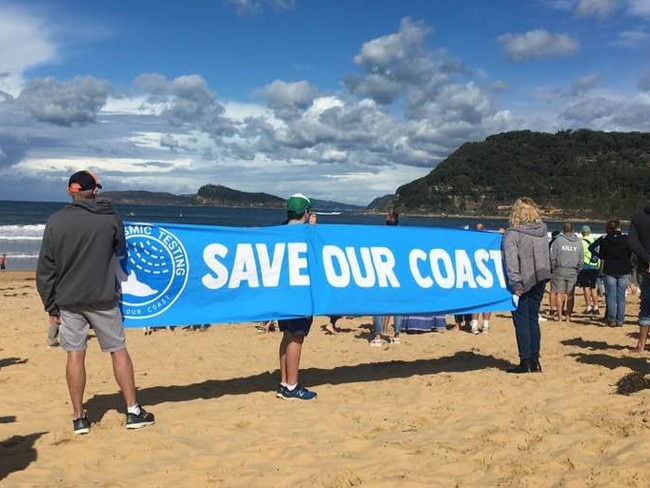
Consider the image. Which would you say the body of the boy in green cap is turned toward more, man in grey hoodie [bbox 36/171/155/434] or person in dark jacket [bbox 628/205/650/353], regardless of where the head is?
the person in dark jacket

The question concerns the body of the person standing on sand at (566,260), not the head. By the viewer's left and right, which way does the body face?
facing away from the viewer

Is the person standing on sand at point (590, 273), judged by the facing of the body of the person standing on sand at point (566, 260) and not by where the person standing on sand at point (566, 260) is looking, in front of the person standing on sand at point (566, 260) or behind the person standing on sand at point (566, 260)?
in front

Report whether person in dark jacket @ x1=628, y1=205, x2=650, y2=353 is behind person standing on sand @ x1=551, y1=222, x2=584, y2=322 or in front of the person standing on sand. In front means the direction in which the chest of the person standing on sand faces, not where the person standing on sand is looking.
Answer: behind

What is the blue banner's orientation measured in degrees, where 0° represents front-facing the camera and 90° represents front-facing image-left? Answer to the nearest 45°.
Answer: approximately 0°

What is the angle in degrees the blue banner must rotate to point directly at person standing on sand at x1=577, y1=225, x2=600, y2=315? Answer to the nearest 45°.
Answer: approximately 135° to its left

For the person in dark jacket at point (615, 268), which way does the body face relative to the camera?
away from the camera

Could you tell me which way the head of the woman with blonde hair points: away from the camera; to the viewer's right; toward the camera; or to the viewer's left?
away from the camera

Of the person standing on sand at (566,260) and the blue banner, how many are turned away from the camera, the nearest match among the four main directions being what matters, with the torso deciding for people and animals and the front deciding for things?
1
